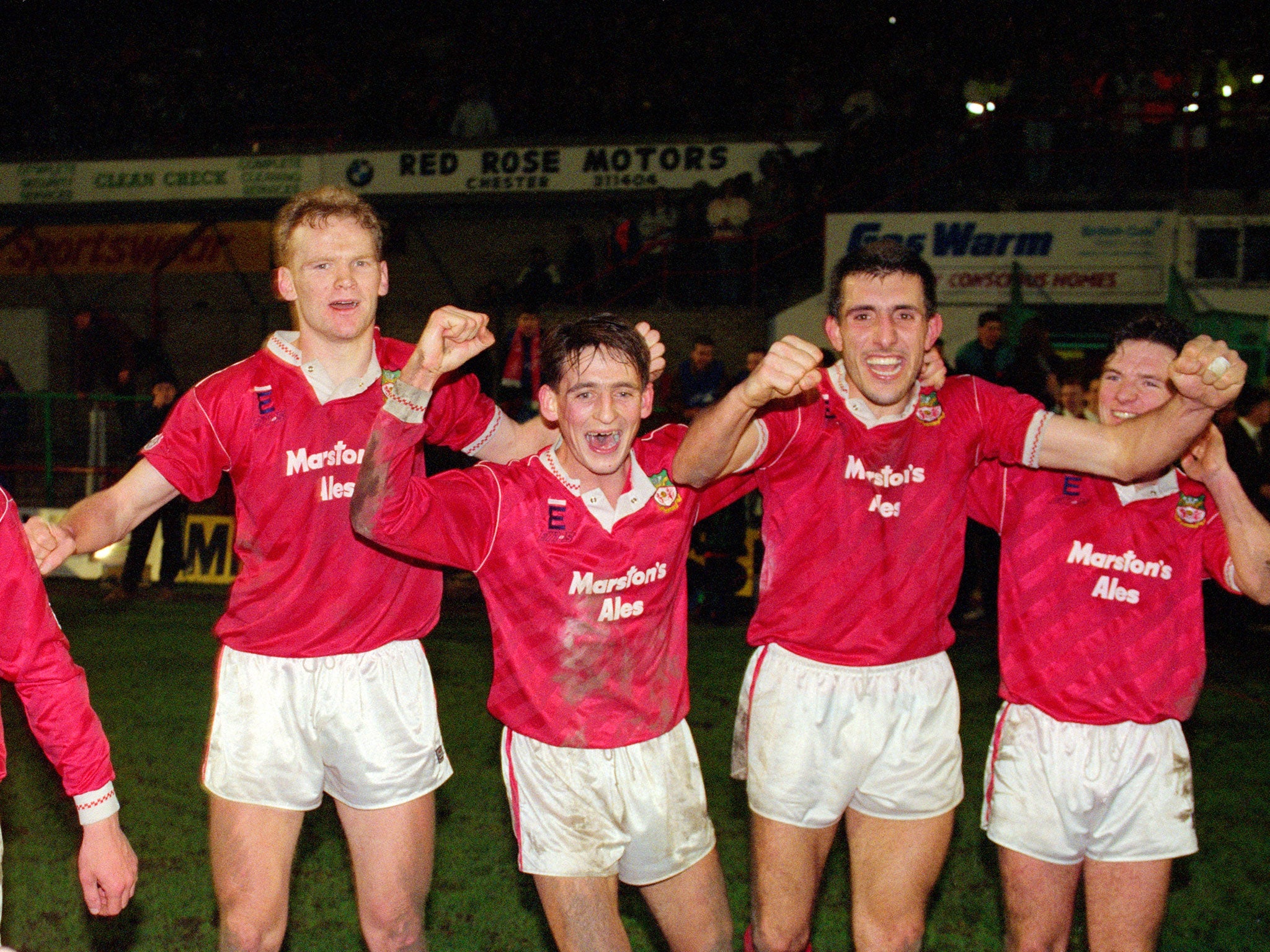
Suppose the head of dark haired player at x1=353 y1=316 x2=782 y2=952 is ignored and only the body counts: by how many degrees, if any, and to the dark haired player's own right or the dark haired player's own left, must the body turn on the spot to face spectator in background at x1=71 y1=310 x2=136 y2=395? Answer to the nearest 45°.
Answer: approximately 135° to the dark haired player's own right

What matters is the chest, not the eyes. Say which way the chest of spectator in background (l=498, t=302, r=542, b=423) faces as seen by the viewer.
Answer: toward the camera

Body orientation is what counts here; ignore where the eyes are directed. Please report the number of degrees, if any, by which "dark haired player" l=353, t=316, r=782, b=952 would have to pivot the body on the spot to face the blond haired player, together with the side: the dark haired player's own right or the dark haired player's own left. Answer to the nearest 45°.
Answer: approximately 90° to the dark haired player's own right

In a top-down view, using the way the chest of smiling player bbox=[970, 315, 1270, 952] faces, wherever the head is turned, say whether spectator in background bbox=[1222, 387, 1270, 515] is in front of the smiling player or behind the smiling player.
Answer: behind

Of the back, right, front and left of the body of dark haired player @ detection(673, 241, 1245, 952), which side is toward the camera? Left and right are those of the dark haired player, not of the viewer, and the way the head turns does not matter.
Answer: front

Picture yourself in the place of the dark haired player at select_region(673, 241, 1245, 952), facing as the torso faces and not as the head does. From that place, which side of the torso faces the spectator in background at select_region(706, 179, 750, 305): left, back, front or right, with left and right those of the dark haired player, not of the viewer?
back

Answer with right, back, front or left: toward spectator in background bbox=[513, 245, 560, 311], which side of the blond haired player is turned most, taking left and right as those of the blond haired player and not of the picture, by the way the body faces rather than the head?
back

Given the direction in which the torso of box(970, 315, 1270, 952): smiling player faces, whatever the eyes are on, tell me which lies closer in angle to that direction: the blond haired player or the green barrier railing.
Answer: the blond haired player

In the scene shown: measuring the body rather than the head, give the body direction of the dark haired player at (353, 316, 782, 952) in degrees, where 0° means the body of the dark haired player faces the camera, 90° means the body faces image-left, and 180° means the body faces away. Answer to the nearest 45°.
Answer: approximately 0°

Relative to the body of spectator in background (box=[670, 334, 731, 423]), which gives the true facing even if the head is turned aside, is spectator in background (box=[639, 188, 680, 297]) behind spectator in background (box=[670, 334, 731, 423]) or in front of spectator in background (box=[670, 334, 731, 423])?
behind
